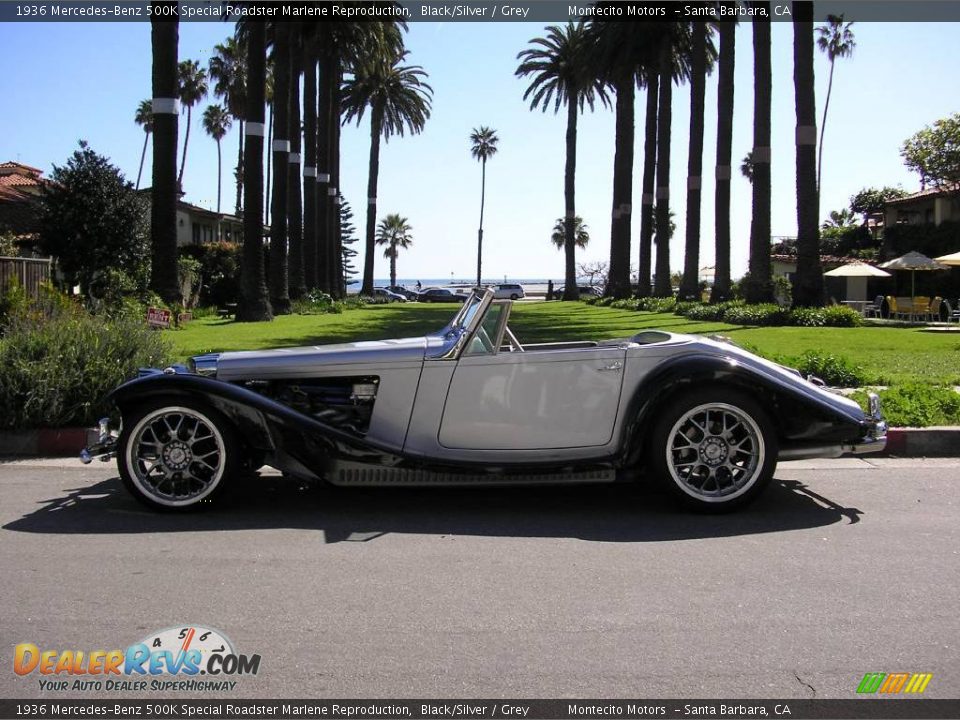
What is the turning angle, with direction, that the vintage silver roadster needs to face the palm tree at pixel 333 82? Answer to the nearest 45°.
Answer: approximately 90° to its right

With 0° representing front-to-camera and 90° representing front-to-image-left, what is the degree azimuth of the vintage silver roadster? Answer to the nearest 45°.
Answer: approximately 90°

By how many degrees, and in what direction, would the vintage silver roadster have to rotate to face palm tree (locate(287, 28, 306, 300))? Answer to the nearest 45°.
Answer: approximately 90° to its right

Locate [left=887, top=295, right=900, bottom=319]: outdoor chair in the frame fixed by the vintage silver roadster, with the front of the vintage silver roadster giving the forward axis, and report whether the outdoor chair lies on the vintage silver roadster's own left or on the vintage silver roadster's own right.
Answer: on the vintage silver roadster's own right
